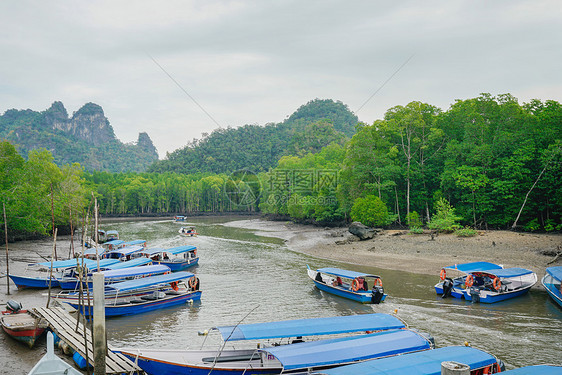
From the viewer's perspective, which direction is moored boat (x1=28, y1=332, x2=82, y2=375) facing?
away from the camera

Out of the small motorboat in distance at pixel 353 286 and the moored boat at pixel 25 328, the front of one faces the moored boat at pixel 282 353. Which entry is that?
the moored boat at pixel 25 328

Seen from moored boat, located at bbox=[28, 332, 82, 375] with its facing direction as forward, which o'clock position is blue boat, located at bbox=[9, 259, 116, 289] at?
The blue boat is roughly at 12 o'clock from the moored boat.

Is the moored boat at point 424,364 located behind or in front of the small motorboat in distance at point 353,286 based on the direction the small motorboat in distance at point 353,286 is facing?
behind

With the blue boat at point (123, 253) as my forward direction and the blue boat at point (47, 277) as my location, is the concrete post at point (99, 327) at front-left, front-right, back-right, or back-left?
back-right

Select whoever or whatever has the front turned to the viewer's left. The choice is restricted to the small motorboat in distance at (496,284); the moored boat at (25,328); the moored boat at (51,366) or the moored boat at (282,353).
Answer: the moored boat at (282,353)

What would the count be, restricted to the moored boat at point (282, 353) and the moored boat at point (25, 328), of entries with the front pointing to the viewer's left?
1

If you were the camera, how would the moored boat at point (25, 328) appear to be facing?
facing the viewer and to the right of the viewer

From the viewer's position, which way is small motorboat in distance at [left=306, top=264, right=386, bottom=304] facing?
facing away from the viewer and to the left of the viewer

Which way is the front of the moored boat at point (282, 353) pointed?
to the viewer's left

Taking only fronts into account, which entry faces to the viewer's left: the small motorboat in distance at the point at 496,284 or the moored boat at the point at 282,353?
the moored boat

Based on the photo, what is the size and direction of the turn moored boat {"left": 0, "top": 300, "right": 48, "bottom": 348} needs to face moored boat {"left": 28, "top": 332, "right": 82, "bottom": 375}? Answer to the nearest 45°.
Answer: approximately 45° to its right

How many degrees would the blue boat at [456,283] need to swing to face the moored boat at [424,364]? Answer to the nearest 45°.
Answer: approximately 135° to its right

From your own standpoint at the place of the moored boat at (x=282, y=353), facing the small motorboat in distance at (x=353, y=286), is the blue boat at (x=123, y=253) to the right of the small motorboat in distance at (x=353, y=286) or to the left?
left
